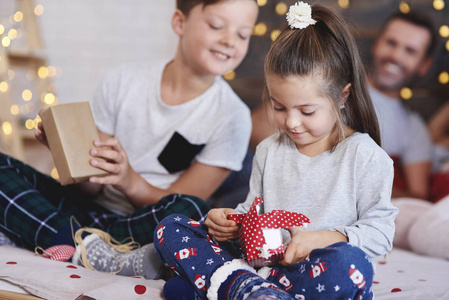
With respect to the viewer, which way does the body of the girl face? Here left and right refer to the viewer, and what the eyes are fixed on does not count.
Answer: facing the viewer and to the left of the viewer

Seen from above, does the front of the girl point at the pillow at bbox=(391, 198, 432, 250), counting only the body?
no

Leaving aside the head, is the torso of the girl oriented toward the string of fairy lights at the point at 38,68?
no

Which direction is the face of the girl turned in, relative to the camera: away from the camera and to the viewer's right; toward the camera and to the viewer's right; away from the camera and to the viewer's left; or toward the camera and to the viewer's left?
toward the camera and to the viewer's left
